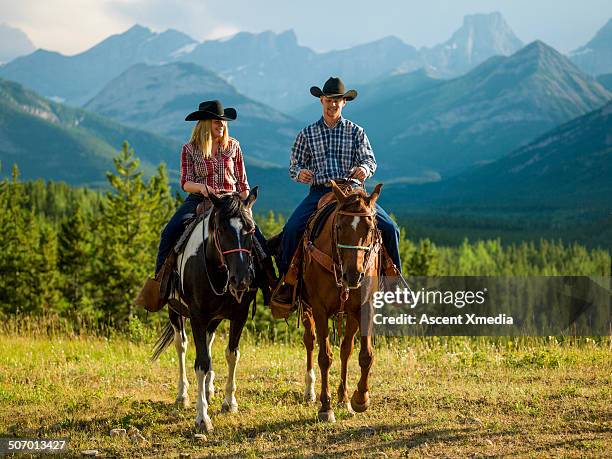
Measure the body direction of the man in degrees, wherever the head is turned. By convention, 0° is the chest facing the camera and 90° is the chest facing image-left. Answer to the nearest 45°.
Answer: approximately 0°

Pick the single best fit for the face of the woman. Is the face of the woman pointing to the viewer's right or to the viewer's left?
to the viewer's right

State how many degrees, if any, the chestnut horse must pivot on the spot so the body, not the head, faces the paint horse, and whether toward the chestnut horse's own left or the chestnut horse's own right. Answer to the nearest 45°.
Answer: approximately 90° to the chestnut horse's own right

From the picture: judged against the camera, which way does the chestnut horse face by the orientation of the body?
toward the camera

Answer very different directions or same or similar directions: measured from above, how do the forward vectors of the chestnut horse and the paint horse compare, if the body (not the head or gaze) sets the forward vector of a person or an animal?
same or similar directions

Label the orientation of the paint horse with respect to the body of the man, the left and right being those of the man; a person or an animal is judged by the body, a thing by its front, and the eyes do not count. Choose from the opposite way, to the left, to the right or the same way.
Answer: the same way

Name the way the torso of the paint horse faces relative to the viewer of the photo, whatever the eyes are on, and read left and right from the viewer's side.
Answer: facing the viewer

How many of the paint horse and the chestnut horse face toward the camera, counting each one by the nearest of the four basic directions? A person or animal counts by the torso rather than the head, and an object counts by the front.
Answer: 2

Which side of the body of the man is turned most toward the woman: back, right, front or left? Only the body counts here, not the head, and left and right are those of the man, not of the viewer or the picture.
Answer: right

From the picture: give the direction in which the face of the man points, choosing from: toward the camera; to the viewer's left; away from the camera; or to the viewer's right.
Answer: toward the camera

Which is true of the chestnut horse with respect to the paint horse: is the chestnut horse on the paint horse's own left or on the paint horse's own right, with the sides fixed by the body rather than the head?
on the paint horse's own left
